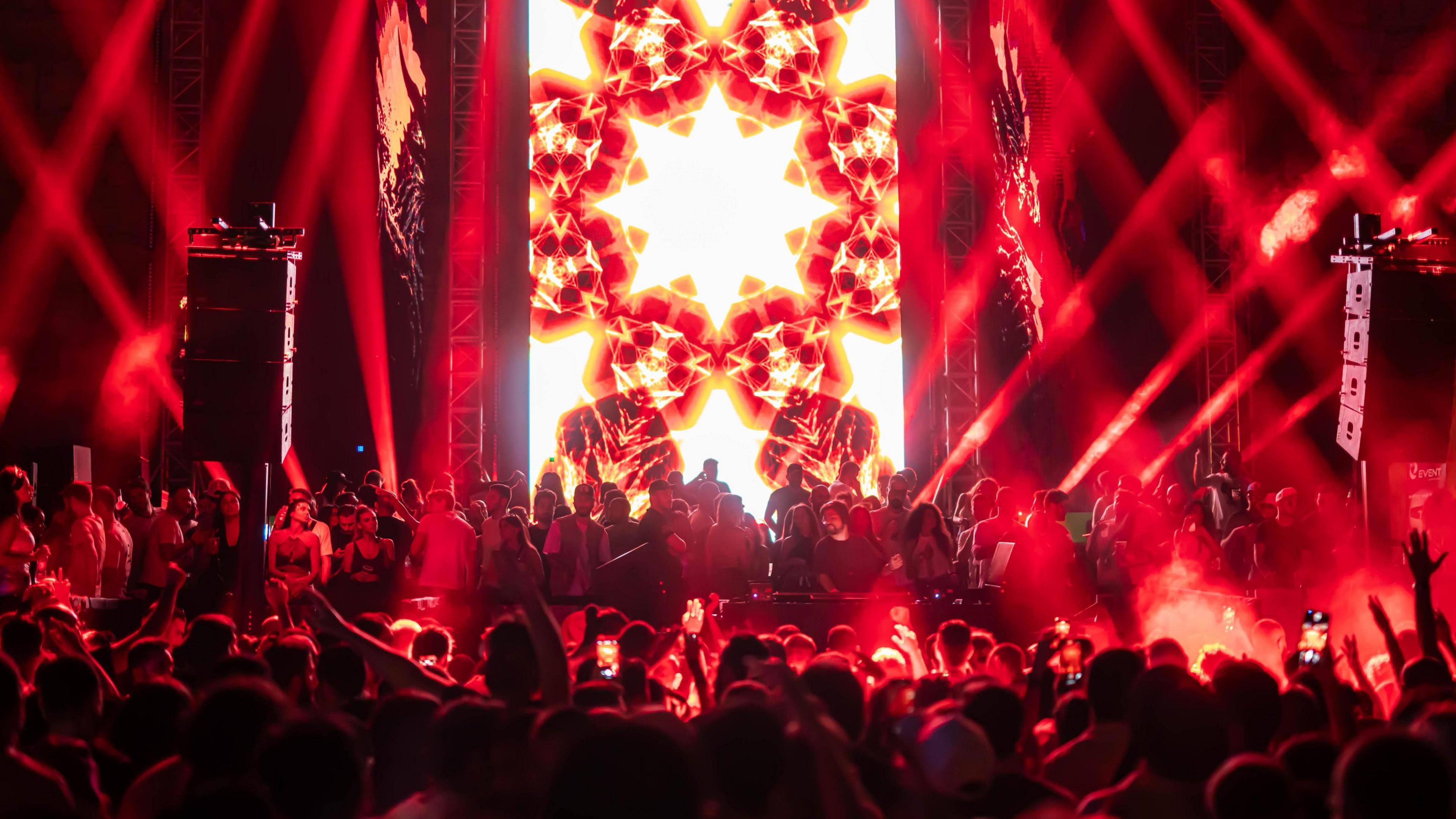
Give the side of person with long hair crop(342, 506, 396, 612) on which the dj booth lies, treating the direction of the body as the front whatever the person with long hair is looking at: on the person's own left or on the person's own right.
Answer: on the person's own left

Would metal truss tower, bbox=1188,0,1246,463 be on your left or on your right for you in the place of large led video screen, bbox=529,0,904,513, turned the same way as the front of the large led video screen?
on your left

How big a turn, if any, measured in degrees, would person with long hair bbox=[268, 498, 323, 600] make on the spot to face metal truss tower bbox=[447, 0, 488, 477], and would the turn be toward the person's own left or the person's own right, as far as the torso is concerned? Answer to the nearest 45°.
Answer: approximately 180°

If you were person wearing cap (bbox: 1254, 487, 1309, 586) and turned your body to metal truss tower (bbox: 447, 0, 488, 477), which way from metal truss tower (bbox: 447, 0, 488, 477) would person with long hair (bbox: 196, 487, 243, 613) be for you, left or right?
left

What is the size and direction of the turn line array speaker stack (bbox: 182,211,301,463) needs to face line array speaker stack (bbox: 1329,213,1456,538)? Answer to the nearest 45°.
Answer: approximately 90° to its left
